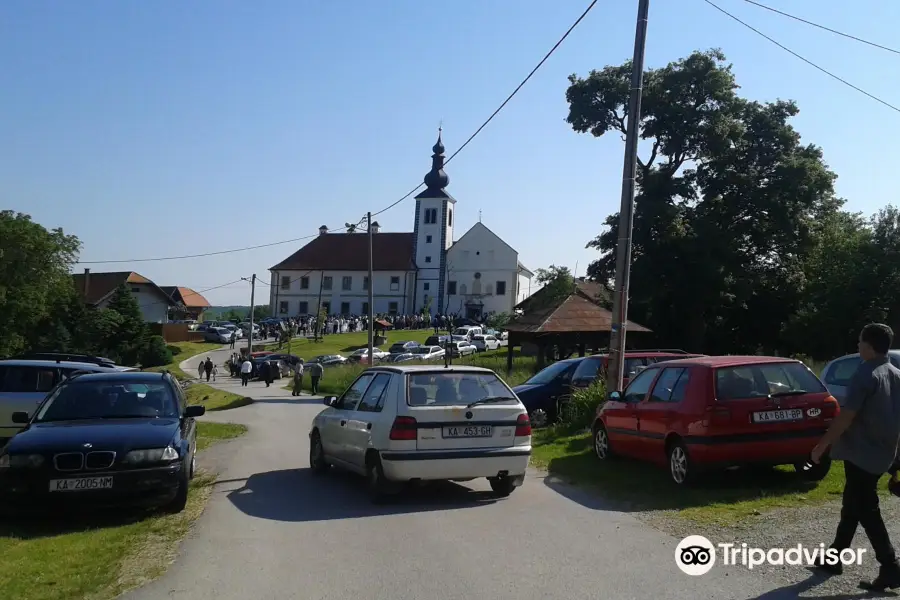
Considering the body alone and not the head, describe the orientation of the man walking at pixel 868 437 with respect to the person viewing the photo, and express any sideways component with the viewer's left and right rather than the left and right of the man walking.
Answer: facing away from the viewer and to the left of the viewer

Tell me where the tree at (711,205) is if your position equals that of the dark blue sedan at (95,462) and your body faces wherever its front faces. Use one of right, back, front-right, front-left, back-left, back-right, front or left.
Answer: back-left

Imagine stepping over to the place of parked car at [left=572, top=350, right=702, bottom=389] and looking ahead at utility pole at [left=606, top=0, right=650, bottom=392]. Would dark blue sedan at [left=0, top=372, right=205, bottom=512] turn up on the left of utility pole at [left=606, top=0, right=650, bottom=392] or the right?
right

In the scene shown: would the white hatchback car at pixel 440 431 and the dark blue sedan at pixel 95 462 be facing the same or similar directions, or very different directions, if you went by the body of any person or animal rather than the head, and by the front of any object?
very different directions

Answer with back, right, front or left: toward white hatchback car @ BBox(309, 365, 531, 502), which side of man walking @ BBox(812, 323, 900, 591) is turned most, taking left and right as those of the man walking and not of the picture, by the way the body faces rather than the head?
front

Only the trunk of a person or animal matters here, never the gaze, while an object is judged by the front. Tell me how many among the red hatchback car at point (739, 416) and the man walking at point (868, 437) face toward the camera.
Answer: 0

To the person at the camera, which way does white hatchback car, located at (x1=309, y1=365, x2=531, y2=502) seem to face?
facing away from the viewer and to the left of the viewer

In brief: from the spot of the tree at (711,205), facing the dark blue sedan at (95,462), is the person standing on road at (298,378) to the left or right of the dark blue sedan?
right

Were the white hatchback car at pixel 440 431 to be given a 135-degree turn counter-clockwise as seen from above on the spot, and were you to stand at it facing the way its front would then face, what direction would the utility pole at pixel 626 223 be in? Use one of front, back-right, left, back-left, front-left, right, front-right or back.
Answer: back-left

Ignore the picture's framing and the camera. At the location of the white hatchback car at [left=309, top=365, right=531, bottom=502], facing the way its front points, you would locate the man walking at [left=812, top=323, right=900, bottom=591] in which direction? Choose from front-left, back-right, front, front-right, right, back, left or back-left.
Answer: back

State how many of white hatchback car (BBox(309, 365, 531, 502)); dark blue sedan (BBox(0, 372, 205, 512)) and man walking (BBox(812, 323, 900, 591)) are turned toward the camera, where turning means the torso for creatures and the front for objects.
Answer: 1

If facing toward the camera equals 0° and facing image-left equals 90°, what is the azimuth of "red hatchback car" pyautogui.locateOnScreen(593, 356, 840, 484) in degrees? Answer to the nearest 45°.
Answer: approximately 135°
